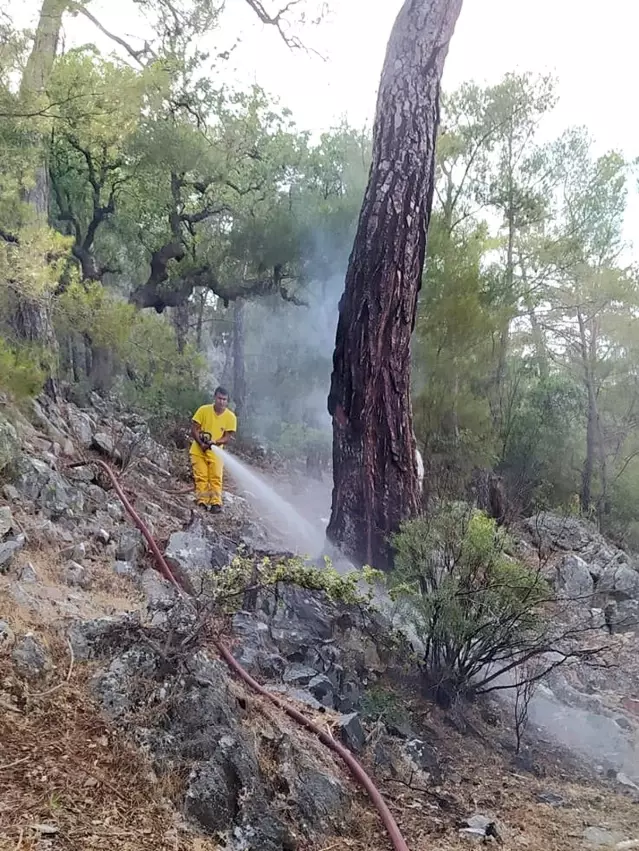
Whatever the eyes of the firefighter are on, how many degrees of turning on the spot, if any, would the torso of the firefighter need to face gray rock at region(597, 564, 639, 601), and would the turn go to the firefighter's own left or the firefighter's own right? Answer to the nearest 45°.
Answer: approximately 90° to the firefighter's own left

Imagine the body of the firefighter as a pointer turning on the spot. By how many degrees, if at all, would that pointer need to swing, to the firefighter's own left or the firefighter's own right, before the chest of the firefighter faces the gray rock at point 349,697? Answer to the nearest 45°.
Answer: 0° — they already face it

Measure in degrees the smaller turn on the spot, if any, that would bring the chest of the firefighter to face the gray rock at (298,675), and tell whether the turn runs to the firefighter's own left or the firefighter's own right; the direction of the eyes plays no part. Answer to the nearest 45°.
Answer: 0° — they already face it

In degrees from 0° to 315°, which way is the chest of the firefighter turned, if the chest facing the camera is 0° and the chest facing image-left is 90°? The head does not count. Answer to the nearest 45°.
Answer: approximately 0°
